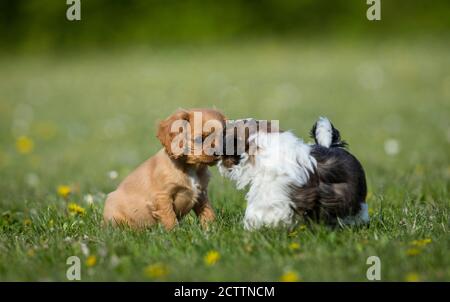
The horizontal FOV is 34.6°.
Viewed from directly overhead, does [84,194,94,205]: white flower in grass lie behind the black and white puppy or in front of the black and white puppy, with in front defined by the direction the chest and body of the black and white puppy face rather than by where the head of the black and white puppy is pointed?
in front

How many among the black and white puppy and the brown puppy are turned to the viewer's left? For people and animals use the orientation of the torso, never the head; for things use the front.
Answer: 1

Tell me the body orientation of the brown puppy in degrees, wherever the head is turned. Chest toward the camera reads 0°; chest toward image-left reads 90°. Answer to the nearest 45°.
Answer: approximately 315°

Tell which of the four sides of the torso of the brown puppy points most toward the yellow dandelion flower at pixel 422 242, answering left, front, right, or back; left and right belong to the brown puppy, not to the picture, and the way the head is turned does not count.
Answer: front

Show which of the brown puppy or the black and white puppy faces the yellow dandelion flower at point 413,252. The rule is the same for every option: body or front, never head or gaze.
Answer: the brown puppy

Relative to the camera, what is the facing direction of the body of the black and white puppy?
to the viewer's left

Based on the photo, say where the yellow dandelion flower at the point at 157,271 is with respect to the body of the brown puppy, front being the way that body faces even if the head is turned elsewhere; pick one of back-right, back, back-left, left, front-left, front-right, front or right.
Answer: front-right

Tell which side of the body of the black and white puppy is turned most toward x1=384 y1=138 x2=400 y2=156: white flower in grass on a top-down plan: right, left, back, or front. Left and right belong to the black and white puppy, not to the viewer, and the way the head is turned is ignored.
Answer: right

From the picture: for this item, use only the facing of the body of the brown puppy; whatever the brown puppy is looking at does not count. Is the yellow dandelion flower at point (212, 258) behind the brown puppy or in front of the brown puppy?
in front

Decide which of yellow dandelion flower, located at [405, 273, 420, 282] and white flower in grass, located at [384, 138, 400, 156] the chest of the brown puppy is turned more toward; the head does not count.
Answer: the yellow dandelion flower
